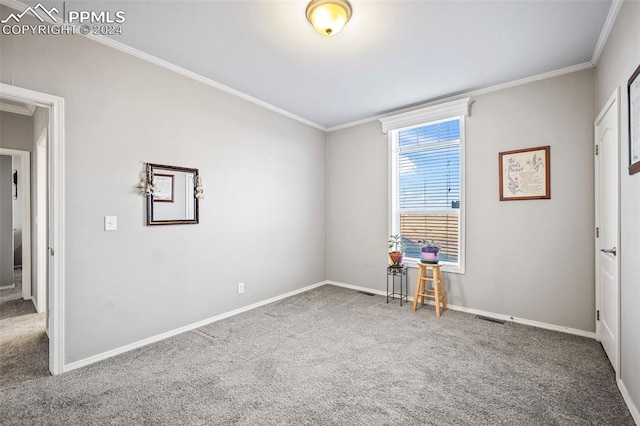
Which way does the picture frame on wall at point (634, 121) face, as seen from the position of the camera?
facing to the left of the viewer

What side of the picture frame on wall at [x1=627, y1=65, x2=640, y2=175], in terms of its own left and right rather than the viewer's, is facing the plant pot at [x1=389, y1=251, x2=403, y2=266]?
front

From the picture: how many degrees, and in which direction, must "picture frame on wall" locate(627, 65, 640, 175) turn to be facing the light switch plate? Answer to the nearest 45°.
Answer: approximately 45° to its left

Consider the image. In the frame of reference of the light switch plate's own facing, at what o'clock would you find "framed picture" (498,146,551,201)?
The framed picture is roughly at 10 o'clock from the light switch plate.

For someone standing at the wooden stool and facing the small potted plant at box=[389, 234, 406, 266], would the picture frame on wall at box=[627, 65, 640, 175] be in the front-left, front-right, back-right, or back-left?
back-left

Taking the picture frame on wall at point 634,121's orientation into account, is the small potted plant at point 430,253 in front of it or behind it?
in front

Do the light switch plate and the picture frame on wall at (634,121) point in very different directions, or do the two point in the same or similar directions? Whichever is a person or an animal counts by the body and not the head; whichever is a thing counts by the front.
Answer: very different directions

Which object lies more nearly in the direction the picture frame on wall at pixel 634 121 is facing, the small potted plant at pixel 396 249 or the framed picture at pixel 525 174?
the small potted plant

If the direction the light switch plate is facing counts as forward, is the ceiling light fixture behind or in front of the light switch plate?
in front

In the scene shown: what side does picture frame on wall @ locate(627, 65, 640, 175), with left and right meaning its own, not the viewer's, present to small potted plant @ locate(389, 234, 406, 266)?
front

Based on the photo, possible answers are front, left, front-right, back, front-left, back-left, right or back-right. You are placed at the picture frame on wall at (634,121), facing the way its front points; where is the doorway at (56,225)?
front-left

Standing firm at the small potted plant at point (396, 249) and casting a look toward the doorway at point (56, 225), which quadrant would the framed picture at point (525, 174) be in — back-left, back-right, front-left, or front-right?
back-left
